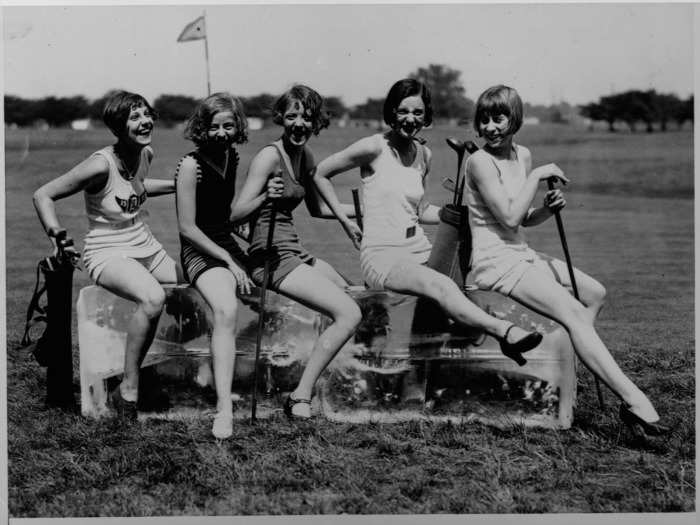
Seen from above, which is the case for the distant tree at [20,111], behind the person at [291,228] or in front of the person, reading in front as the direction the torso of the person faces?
behind

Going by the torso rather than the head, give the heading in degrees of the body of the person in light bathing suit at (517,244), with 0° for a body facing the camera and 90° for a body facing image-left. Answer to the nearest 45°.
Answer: approximately 315°

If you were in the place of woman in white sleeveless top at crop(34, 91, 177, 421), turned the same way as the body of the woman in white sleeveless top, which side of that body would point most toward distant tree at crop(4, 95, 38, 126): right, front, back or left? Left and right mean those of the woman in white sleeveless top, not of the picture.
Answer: back

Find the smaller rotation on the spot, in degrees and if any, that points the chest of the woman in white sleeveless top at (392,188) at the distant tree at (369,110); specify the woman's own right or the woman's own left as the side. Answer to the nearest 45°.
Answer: approximately 135° to the woman's own left

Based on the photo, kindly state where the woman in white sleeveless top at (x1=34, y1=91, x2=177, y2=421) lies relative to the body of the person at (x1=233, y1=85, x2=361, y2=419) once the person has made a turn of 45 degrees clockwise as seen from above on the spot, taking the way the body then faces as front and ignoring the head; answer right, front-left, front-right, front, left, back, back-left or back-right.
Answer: right

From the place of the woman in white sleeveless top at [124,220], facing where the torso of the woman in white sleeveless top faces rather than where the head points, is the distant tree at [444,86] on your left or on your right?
on your left

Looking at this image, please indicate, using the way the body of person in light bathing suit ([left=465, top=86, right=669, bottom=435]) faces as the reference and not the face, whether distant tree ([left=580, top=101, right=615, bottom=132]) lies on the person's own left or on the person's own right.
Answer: on the person's own left

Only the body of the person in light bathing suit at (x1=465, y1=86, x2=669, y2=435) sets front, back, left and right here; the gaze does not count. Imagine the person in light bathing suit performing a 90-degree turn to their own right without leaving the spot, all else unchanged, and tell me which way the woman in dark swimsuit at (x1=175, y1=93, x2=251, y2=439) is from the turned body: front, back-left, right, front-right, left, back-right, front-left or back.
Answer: front-right

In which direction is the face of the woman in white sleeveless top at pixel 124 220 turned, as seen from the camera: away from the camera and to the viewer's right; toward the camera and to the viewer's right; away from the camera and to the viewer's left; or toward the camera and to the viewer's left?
toward the camera and to the viewer's right
